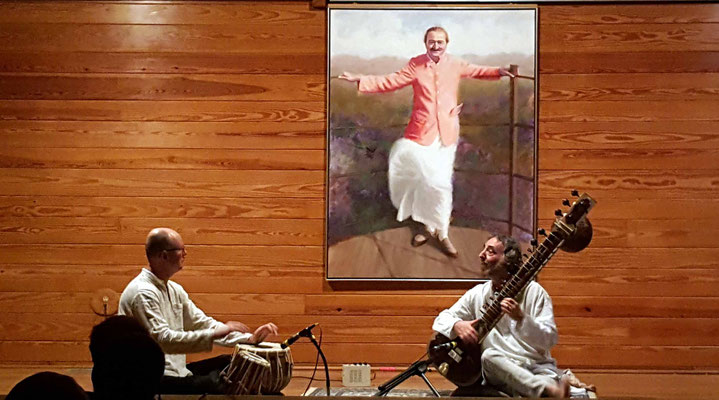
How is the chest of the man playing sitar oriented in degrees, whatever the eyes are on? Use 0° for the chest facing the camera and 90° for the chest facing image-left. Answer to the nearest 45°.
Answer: approximately 45°

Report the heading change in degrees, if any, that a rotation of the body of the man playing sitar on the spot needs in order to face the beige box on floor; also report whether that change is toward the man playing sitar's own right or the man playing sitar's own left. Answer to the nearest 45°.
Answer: approximately 90° to the man playing sitar's own right

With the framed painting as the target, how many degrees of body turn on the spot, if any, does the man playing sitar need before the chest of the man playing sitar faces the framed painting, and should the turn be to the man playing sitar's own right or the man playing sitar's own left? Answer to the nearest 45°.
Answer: approximately 90° to the man playing sitar's own right

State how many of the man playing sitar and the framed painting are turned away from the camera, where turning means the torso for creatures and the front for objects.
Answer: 0

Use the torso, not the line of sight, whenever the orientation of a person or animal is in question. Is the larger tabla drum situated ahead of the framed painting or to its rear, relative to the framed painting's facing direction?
ahead

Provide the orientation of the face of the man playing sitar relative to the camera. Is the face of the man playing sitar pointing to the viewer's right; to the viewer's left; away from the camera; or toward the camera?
to the viewer's left
